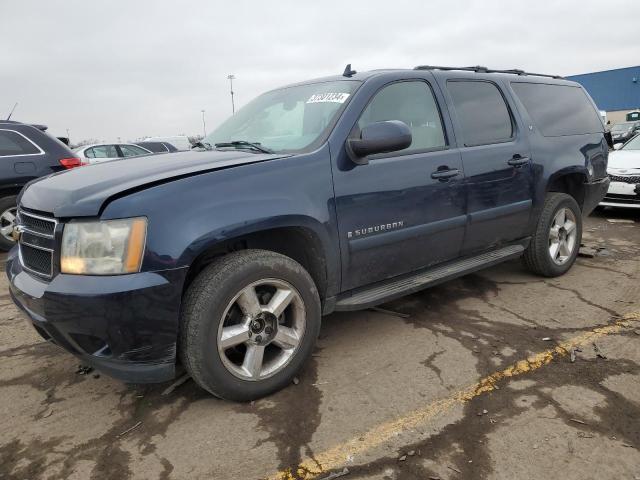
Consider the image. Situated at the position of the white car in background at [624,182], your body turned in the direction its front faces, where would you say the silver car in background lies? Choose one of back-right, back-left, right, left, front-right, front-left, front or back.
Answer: front-right

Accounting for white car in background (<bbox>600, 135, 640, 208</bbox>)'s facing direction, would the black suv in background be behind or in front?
in front

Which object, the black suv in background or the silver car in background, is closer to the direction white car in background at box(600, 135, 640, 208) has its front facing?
the black suv in background

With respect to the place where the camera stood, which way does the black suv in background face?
facing to the left of the viewer

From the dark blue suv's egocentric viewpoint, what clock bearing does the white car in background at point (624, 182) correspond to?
The white car in background is roughly at 6 o'clock from the dark blue suv.

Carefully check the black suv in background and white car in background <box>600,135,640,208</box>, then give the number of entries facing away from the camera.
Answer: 0

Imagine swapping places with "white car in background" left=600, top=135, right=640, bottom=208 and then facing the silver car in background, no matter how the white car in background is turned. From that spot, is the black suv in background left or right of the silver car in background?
left

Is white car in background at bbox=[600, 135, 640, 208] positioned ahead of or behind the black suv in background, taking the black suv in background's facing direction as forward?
behind

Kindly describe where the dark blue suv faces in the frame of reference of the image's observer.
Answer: facing the viewer and to the left of the viewer

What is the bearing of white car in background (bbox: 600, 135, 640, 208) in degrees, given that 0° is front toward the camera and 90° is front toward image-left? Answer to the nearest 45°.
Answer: approximately 45°

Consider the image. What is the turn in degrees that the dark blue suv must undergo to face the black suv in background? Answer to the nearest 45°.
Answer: approximately 90° to its right
